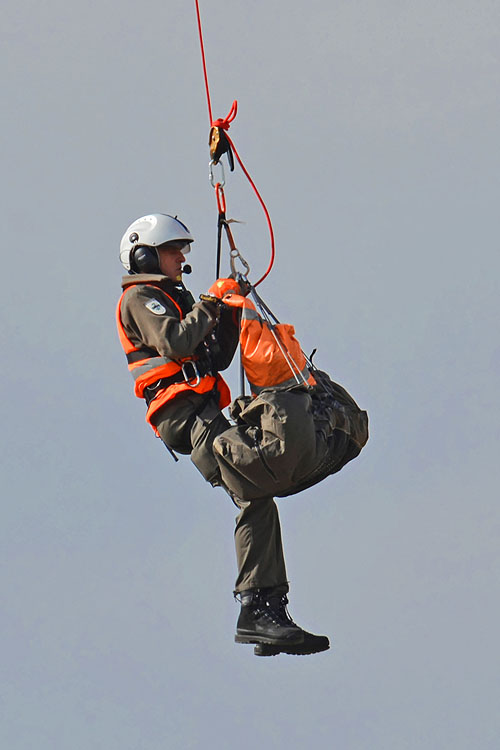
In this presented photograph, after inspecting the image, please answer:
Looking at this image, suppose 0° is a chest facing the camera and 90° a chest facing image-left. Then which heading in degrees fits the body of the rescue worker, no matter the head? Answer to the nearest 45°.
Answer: approximately 270°

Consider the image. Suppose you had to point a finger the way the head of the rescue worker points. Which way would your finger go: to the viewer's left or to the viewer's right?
to the viewer's right
